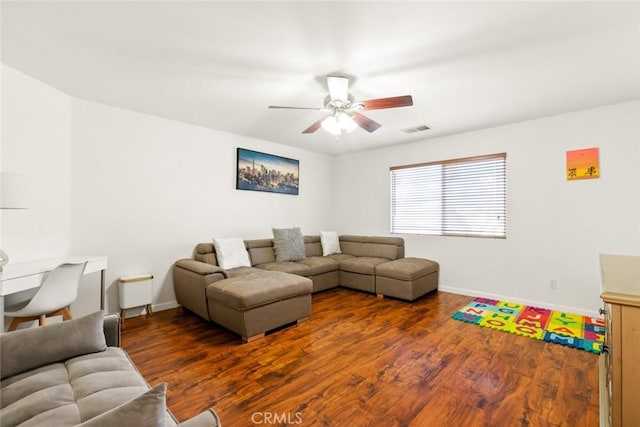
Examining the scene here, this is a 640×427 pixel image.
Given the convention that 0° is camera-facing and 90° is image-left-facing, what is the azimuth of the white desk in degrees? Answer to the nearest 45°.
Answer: approximately 315°

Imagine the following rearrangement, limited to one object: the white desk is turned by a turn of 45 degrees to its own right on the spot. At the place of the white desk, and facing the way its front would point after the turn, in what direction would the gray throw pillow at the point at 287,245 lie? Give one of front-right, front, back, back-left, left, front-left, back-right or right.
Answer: left

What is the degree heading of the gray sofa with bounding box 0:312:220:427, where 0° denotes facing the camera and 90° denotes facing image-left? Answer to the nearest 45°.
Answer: approximately 225°

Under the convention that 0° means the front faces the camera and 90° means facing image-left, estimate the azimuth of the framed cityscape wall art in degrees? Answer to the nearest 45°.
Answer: approximately 315°

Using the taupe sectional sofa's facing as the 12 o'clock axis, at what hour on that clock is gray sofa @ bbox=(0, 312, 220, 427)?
The gray sofa is roughly at 2 o'clock from the taupe sectional sofa.

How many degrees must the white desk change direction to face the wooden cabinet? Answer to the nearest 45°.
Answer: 0° — it already faces it

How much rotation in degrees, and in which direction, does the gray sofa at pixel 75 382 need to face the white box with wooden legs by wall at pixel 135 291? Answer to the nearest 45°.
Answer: approximately 45° to its left

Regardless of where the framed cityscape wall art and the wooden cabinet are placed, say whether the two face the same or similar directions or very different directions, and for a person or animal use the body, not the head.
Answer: very different directions

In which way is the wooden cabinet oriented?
to the viewer's left

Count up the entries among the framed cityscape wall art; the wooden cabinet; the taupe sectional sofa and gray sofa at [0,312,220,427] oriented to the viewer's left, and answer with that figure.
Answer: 1

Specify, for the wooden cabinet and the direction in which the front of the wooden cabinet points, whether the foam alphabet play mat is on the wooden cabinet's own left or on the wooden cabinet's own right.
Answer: on the wooden cabinet's own right

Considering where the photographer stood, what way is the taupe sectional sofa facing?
facing the viewer and to the right of the viewer

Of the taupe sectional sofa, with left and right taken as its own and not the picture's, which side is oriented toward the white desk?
right
